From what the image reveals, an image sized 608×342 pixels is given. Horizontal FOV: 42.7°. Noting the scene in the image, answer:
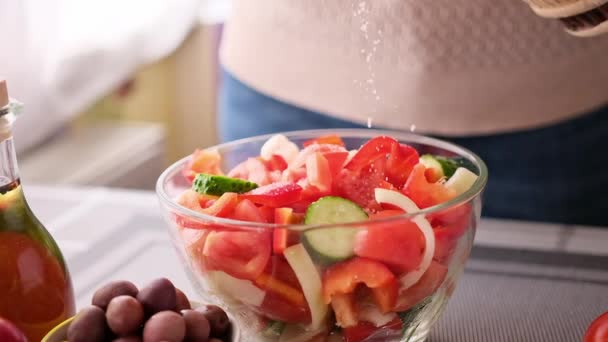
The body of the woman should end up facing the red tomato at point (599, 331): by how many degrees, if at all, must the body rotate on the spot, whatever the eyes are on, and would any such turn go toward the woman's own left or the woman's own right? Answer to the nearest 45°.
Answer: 0° — they already face it

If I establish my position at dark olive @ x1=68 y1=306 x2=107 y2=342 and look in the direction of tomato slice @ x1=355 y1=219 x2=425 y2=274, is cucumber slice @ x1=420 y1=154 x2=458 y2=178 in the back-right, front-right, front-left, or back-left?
front-left

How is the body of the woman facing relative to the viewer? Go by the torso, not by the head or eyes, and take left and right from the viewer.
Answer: facing the viewer

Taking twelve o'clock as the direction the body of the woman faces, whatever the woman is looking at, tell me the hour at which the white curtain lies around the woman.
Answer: The white curtain is roughly at 4 o'clock from the woman.

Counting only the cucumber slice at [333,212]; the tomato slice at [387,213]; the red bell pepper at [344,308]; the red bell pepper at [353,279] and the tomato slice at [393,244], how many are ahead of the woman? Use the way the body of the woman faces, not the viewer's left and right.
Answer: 5

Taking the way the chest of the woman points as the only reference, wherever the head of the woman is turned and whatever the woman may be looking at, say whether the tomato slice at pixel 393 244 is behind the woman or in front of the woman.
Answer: in front

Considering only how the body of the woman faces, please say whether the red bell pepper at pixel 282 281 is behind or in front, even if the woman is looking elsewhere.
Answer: in front

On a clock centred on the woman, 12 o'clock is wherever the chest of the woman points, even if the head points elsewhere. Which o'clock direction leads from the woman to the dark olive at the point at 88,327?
The dark olive is roughly at 1 o'clock from the woman.

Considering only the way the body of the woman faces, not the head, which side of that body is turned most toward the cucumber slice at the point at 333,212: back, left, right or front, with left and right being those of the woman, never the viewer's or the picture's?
front

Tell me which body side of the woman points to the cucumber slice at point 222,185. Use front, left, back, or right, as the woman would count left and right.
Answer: front

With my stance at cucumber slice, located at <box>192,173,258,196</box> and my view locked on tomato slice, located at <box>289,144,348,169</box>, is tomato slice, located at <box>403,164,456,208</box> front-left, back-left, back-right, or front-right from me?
front-right

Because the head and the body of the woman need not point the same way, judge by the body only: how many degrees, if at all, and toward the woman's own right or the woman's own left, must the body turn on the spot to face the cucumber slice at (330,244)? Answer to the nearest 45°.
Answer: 0° — they already face it

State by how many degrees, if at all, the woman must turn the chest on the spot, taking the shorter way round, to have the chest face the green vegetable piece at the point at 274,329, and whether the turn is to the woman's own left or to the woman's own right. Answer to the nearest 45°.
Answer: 0° — they already face it

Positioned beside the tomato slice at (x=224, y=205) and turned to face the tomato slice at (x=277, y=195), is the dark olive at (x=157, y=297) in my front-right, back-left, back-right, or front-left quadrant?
back-right

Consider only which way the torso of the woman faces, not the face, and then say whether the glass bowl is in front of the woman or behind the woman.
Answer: in front
